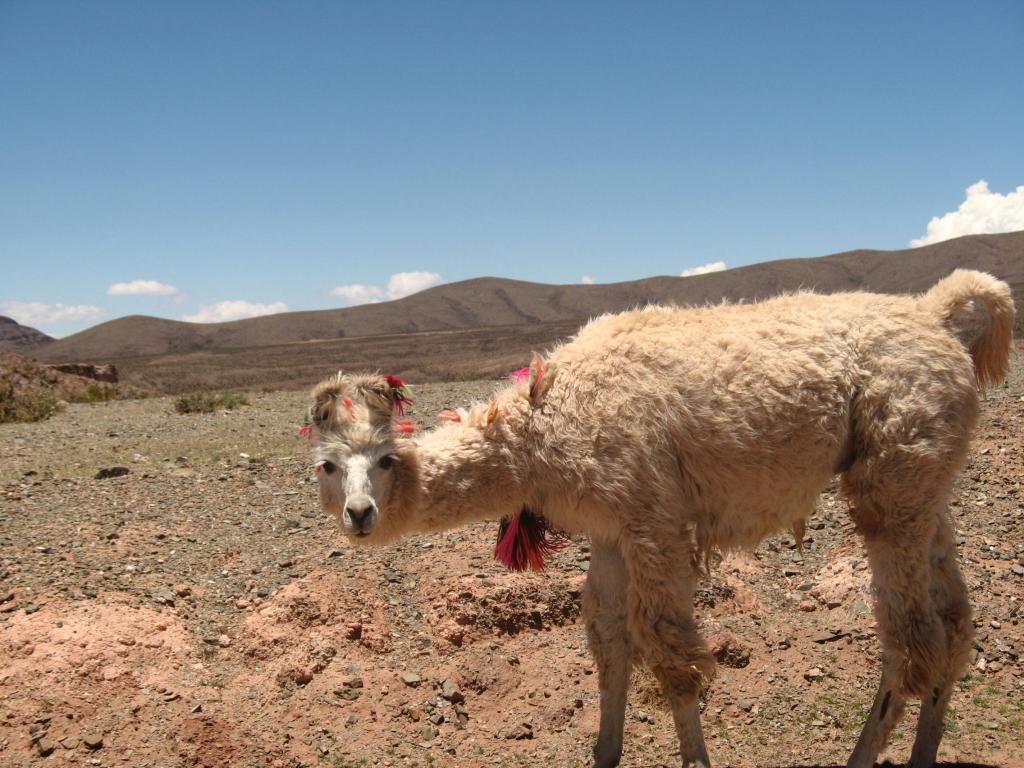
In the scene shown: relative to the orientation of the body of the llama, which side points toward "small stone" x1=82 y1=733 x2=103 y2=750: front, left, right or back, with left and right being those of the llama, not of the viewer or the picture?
front

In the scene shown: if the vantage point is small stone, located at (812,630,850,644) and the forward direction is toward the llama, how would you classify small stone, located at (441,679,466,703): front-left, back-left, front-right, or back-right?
front-right

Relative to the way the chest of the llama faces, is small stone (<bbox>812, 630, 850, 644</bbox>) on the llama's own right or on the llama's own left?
on the llama's own right

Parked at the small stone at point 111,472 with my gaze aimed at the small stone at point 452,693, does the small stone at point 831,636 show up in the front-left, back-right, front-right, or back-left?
front-left

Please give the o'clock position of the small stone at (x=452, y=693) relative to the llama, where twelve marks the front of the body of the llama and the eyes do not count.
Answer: The small stone is roughly at 1 o'clock from the llama.

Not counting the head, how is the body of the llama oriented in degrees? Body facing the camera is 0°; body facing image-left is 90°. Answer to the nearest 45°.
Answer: approximately 90°
